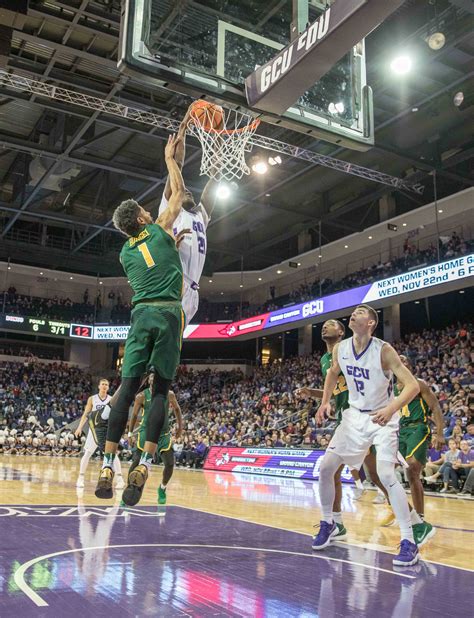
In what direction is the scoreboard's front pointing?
toward the camera

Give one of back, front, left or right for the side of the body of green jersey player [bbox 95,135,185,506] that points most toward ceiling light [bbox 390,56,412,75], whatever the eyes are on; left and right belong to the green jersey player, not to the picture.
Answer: front

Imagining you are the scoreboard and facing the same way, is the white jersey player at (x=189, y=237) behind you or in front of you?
in front

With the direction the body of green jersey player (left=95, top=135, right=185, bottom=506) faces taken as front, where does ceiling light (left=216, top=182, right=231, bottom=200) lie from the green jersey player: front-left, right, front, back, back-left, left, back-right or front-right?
front-left

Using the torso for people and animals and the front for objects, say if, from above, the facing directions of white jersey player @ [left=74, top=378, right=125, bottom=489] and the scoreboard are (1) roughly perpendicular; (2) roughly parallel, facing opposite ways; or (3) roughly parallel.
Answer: roughly parallel

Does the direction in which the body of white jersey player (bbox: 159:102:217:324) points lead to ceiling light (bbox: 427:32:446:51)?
no

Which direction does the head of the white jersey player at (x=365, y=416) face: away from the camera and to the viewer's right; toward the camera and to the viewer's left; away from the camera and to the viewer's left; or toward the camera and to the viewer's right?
toward the camera and to the viewer's left

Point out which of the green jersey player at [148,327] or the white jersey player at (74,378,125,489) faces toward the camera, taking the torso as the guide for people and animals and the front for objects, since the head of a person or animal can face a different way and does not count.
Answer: the white jersey player

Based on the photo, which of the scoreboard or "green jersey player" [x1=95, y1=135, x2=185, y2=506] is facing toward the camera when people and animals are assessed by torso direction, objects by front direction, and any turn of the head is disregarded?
the scoreboard

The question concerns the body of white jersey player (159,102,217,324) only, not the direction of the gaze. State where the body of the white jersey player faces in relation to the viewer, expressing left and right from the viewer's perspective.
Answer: facing the viewer and to the right of the viewer

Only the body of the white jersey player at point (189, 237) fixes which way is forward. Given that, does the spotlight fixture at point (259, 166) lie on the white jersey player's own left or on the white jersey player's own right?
on the white jersey player's own left

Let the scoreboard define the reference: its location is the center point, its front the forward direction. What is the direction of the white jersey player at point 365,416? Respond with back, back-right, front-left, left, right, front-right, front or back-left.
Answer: front

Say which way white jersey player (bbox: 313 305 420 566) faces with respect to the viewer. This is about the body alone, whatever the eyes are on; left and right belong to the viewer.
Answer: facing the viewer and to the left of the viewer

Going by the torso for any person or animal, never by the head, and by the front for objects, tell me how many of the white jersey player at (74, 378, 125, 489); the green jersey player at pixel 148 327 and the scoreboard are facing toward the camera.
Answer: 2
